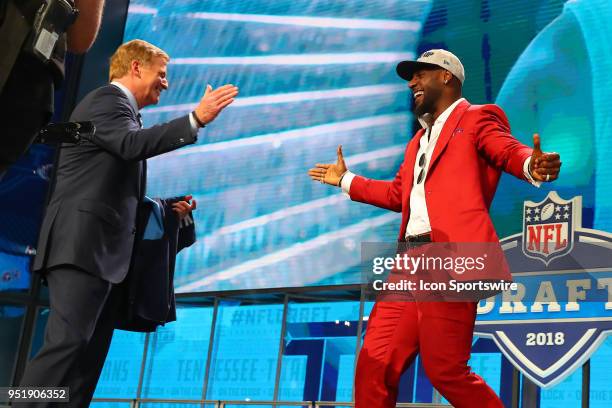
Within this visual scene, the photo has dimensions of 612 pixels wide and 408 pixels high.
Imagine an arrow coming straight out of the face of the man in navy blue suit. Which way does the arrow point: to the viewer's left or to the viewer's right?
to the viewer's right

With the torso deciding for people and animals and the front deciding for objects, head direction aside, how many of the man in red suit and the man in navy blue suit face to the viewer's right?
1

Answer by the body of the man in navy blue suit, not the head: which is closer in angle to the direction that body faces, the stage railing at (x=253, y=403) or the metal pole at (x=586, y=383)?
the metal pole

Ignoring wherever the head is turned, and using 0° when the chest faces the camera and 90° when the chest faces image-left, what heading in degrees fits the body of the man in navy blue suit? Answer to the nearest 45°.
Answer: approximately 270°

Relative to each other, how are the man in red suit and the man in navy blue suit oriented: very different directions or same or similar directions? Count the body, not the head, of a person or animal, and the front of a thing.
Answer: very different directions

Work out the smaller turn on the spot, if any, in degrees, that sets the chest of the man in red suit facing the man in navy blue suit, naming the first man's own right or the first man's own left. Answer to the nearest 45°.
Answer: approximately 45° to the first man's own right

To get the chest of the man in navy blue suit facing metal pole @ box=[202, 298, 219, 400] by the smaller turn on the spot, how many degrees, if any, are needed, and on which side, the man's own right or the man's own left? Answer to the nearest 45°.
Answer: approximately 90° to the man's own left

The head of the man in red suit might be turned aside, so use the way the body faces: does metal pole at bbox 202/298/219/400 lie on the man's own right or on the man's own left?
on the man's own right
